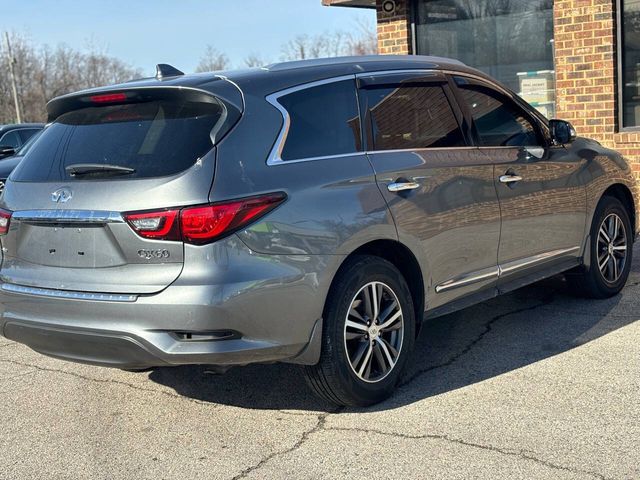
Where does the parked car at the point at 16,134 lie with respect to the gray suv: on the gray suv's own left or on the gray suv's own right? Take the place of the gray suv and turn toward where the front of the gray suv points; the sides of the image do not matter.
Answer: on the gray suv's own left

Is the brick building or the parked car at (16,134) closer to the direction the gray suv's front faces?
the brick building

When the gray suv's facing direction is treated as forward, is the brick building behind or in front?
in front

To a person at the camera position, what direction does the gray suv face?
facing away from the viewer and to the right of the viewer
